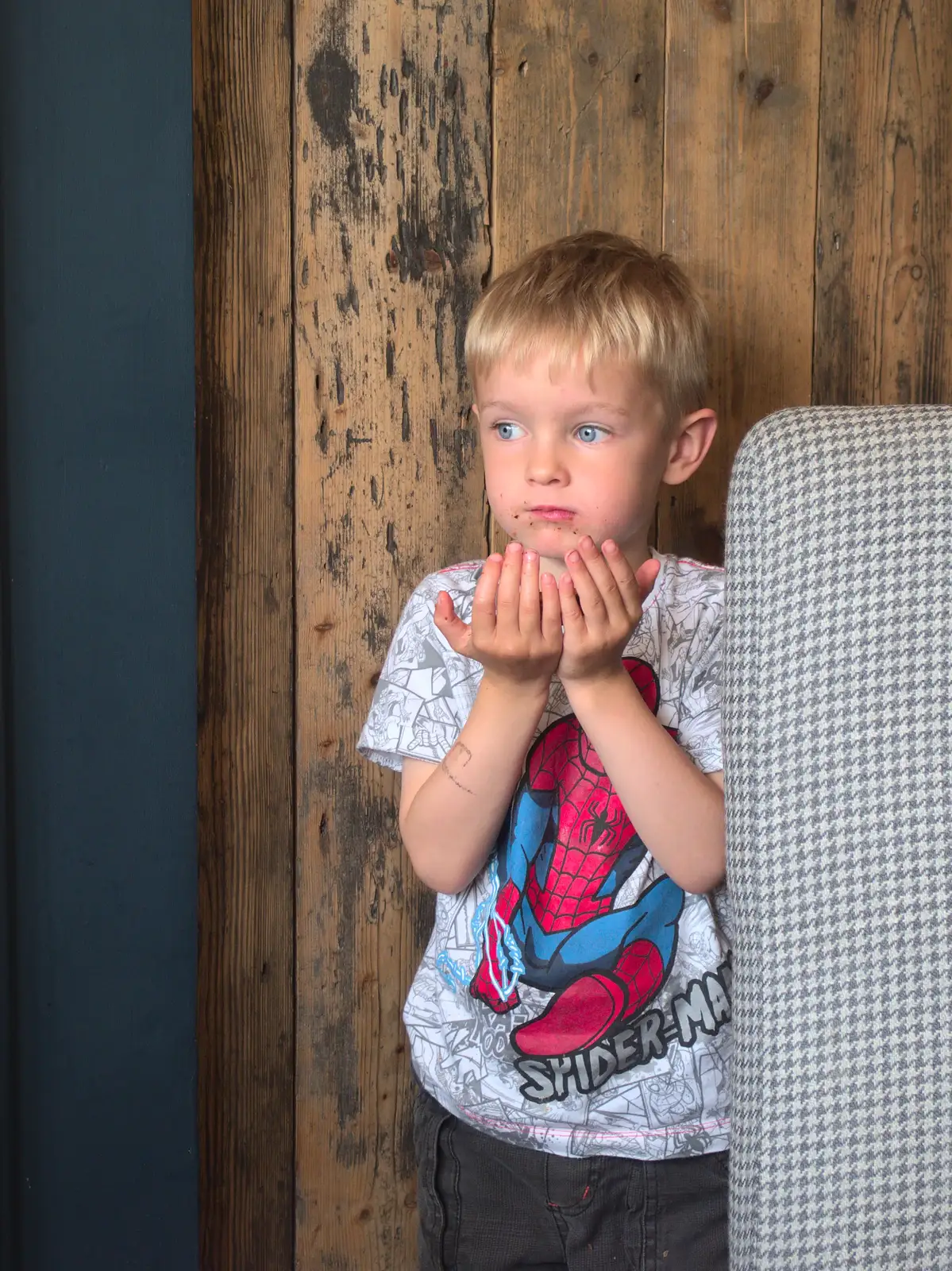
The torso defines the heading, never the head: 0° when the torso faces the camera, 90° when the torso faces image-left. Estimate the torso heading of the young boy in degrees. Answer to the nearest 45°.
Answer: approximately 0°

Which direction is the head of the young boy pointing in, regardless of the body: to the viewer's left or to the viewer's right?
to the viewer's left
